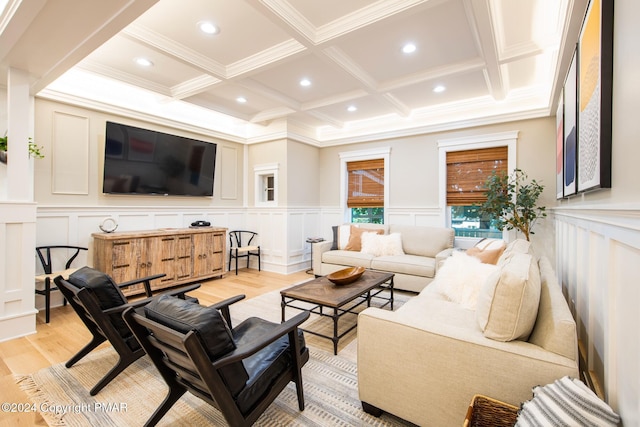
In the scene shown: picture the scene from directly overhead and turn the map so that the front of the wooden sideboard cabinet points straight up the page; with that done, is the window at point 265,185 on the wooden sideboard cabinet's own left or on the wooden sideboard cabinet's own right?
on the wooden sideboard cabinet's own left

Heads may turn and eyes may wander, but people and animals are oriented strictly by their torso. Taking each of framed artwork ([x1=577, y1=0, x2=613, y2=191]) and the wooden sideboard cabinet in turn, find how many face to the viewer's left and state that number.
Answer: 1

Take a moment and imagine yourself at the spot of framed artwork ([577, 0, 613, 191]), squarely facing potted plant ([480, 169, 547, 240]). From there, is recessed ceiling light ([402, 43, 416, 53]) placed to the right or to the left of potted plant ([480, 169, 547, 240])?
left

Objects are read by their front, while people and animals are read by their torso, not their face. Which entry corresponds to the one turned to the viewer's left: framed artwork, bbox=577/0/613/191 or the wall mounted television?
the framed artwork

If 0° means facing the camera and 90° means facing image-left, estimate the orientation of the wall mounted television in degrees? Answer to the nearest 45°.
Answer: approximately 315°

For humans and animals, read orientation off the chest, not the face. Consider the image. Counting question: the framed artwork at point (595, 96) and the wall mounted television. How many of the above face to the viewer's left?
1

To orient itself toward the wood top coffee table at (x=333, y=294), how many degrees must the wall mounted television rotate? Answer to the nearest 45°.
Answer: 0° — it already faces it

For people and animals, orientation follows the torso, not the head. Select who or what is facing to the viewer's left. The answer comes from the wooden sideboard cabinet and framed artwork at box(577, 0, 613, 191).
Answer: the framed artwork

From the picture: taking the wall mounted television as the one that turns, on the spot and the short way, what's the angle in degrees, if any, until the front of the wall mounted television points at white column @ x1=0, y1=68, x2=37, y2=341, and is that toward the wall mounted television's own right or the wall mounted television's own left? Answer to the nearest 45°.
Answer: approximately 90° to the wall mounted television's own right

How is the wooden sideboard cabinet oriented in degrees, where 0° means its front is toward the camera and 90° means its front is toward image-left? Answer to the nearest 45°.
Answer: approximately 315°

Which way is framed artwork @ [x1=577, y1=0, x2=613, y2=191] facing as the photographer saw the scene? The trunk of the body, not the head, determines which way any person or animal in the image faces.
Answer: facing to the left of the viewer

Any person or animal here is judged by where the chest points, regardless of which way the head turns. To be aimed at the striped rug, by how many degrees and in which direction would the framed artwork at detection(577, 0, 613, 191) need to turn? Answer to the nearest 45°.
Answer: approximately 45° to its left
